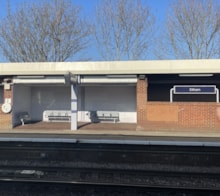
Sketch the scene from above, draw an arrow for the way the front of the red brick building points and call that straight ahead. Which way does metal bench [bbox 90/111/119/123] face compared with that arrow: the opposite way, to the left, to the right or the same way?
the same way

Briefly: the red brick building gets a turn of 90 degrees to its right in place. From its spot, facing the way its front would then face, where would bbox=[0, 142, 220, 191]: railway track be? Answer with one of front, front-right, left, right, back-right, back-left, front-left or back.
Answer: left

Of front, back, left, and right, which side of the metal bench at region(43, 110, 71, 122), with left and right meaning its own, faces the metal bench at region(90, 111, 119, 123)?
left

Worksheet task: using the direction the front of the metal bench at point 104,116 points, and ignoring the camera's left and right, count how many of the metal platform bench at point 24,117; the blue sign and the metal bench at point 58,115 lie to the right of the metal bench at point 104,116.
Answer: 2

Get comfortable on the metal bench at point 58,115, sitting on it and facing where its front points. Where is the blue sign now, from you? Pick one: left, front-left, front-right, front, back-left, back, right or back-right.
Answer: front-left

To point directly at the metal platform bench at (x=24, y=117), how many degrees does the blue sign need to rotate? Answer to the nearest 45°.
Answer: approximately 90° to its right

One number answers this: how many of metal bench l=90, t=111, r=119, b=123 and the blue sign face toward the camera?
2

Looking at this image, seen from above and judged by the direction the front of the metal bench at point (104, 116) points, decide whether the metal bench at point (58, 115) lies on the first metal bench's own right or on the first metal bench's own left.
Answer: on the first metal bench's own right

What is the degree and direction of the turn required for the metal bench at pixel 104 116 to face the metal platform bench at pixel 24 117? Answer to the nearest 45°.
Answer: approximately 90° to its right

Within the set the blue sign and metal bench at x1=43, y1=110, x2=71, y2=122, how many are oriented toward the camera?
2

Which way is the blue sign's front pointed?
toward the camera

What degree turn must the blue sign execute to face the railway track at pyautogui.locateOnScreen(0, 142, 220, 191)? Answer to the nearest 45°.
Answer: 0° — it already faces it

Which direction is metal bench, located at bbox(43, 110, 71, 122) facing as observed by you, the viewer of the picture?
facing the viewer

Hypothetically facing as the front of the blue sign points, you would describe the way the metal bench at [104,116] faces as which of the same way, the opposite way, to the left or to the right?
the same way

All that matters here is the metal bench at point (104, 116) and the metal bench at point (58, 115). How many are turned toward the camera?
2
